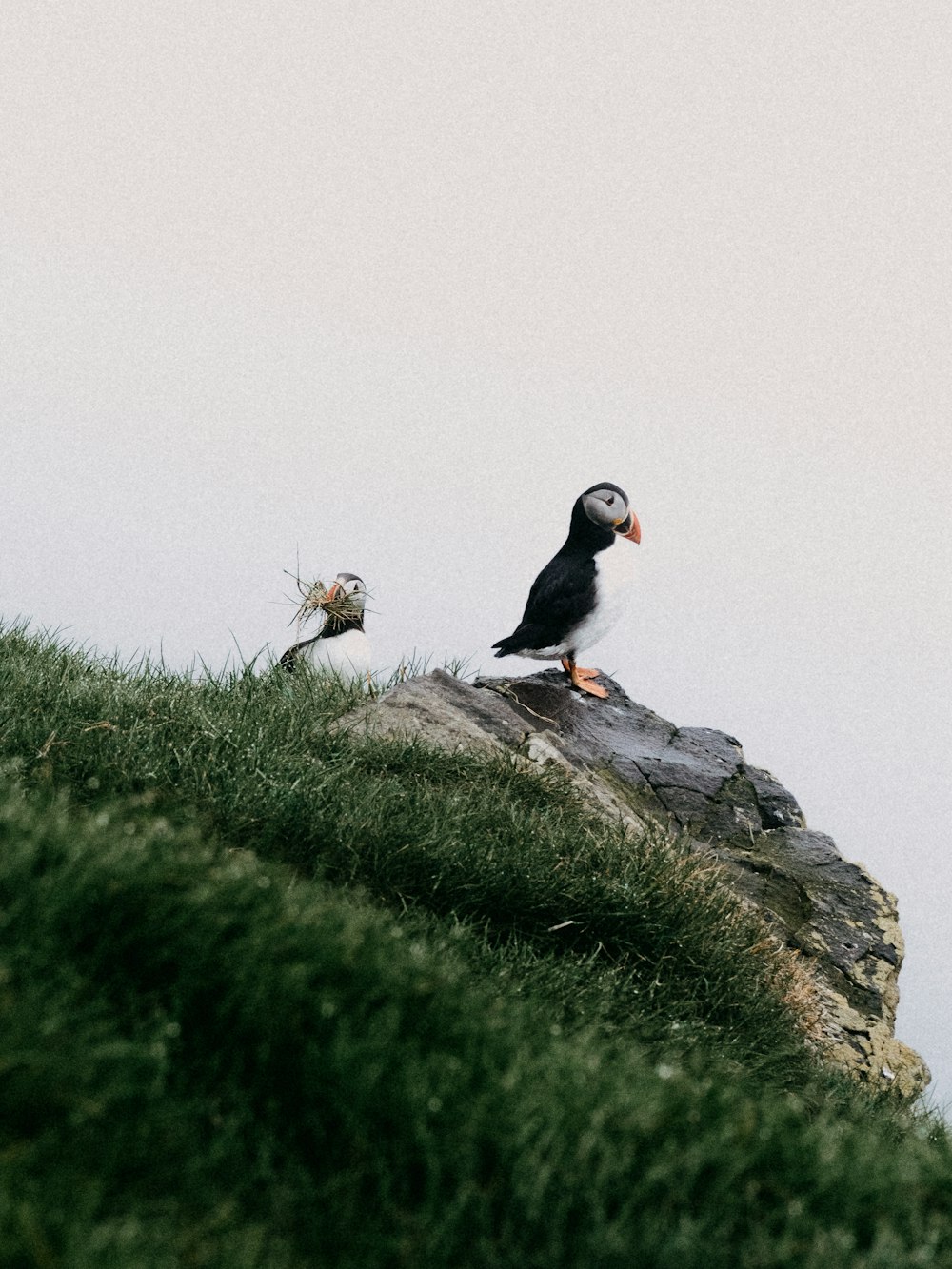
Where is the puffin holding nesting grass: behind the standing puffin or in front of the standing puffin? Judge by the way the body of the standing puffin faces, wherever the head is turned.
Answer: behind

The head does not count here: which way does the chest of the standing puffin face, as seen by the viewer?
to the viewer's right
